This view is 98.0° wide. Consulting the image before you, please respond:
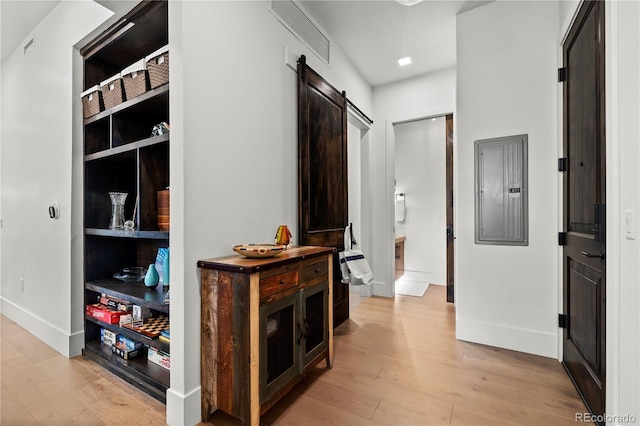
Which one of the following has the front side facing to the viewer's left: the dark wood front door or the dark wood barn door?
the dark wood front door

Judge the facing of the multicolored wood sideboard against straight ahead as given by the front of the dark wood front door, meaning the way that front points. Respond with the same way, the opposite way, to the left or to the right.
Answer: the opposite way

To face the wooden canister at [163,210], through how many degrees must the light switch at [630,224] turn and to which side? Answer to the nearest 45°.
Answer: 0° — it already faces it

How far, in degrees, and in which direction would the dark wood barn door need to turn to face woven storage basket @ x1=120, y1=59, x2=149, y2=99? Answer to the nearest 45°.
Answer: approximately 90° to its right

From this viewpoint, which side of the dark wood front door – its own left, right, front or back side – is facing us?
left

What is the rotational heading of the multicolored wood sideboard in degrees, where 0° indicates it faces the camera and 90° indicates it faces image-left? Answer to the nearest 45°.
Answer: approximately 315°

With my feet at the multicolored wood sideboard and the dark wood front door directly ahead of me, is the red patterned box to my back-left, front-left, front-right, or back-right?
back-left

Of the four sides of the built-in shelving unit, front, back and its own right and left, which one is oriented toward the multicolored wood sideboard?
left

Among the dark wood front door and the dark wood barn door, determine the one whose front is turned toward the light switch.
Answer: the dark wood barn door
